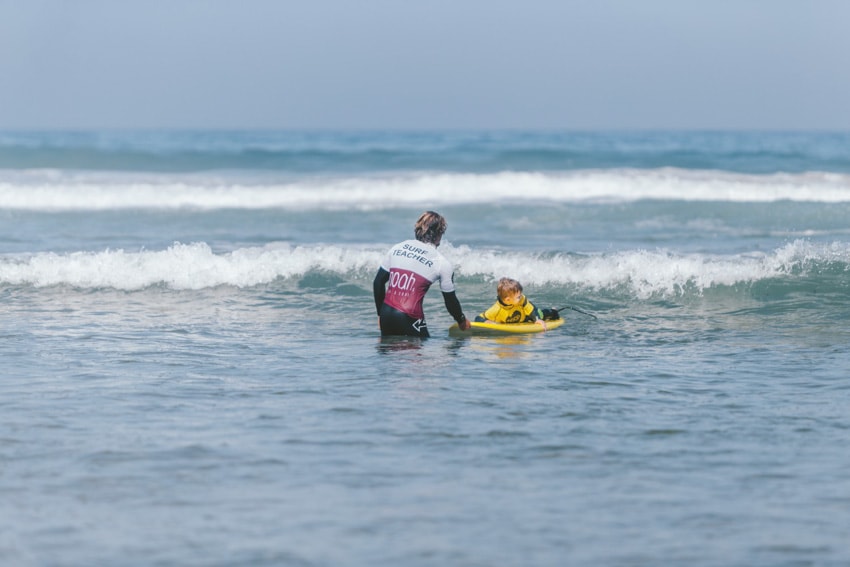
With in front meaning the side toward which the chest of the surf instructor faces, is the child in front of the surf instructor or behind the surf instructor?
in front

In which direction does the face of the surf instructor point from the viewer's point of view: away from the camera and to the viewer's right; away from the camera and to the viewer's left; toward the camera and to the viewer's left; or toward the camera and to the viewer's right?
away from the camera and to the viewer's right

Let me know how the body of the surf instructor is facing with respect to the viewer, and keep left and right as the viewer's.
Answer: facing away from the viewer and to the right of the viewer
